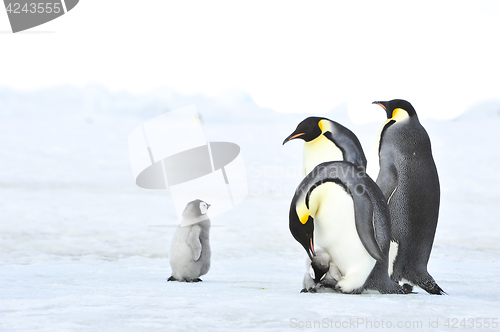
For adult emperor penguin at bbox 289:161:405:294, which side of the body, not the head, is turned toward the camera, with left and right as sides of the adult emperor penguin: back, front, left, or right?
left

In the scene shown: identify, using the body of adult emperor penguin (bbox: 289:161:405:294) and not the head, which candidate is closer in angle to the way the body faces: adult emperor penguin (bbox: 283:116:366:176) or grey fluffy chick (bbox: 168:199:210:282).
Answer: the grey fluffy chick

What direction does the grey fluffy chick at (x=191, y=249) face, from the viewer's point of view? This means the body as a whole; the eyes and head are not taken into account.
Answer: to the viewer's right

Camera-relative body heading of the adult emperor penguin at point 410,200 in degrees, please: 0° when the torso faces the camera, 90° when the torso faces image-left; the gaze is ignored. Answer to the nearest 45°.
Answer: approximately 135°

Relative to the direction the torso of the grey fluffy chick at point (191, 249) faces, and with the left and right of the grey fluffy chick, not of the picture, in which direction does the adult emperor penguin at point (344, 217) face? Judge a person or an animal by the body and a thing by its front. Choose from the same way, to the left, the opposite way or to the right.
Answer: the opposite way

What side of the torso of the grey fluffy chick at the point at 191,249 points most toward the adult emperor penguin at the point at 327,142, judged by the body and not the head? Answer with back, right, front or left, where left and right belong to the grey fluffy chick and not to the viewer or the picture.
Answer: front

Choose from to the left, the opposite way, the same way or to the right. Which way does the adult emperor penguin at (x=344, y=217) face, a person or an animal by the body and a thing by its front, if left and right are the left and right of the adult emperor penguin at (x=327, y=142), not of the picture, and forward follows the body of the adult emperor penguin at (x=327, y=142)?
the same way

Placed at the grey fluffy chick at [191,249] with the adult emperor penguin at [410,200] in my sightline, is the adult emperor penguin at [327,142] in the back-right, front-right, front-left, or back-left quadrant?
front-left

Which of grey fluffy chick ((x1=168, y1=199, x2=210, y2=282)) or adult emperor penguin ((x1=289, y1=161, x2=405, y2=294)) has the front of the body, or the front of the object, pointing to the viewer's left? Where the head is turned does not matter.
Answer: the adult emperor penguin

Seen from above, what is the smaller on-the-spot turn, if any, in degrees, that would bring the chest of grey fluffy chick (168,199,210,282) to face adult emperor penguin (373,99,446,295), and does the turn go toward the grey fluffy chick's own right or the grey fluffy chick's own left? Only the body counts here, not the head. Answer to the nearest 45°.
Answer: approximately 45° to the grey fluffy chick's own right

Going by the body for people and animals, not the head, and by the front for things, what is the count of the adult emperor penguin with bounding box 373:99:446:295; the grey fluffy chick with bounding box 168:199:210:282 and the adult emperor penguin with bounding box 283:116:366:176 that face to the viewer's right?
1

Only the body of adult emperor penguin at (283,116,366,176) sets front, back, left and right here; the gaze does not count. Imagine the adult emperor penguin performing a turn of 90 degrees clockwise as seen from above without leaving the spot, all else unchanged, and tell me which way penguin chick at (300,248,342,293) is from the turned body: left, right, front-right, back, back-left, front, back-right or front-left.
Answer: back

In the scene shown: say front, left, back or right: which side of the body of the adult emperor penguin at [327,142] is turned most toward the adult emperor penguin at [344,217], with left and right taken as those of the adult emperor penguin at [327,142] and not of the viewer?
left

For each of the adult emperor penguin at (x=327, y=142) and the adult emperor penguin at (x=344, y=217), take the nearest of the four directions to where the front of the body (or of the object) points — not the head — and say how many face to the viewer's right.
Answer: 0

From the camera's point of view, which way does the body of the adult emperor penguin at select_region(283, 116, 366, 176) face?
to the viewer's left
